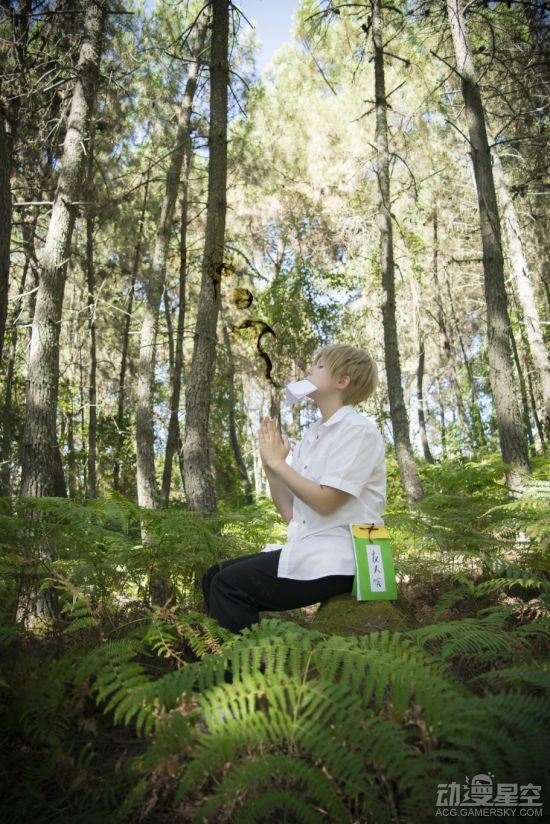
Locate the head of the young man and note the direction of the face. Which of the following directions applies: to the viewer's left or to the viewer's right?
to the viewer's left

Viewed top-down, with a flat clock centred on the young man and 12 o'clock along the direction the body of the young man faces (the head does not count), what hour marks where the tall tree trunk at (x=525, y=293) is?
The tall tree trunk is roughly at 4 o'clock from the young man.

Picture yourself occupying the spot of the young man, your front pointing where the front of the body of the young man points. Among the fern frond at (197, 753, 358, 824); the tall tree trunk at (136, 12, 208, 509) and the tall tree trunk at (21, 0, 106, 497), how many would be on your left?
1

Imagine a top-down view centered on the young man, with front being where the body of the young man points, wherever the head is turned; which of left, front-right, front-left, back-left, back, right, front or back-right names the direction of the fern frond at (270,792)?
left

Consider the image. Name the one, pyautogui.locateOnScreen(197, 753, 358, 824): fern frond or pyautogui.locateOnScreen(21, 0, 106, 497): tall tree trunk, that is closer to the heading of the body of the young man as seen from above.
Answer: the tall tree trunk

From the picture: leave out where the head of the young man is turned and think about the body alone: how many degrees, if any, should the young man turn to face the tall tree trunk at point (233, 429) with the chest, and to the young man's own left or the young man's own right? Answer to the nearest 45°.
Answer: approximately 90° to the young man's own right

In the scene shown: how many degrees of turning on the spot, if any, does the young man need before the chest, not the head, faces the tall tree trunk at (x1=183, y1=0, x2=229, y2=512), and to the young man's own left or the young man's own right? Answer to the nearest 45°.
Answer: approximately 90° to the young man's own right

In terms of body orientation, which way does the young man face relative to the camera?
to the viewer's left
